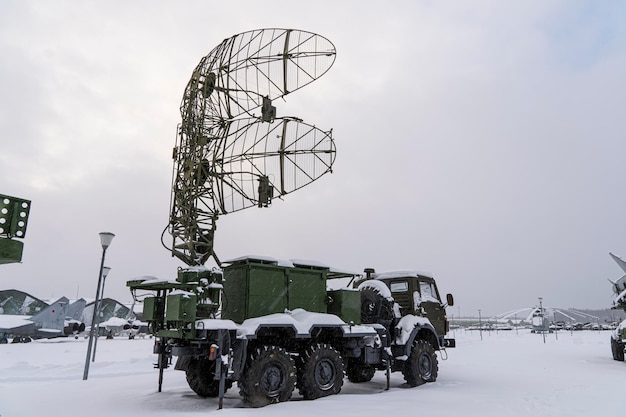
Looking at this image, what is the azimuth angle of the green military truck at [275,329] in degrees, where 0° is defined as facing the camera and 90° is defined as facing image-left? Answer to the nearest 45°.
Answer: approximately 225°

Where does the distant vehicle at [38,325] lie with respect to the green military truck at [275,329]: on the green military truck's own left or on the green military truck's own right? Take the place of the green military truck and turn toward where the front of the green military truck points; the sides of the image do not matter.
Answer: on the green military truck's own left
